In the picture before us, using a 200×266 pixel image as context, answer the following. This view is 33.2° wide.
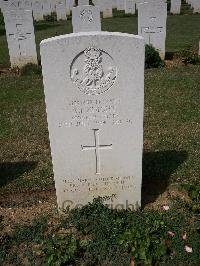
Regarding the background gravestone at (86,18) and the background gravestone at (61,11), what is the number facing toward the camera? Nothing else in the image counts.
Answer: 2

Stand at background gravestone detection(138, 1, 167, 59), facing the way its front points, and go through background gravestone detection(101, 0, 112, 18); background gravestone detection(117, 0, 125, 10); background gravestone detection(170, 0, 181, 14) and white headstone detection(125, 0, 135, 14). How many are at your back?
4

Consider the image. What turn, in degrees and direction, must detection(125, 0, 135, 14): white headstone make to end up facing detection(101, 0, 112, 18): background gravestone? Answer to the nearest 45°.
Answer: approximately 45° to its right

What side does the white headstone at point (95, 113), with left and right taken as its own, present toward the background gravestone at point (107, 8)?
back

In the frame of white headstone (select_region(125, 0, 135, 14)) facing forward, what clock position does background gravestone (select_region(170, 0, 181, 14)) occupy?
The background gravestone is roughly at 9 o'clock from the white headstone.

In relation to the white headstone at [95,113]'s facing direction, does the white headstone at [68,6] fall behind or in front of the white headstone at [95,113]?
behind

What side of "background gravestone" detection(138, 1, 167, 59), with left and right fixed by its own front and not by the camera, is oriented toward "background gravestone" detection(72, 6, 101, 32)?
right

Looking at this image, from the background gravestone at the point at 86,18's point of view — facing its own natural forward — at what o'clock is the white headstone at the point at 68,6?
The white headstone is roughly at 6 o'clock from the background gravestone.

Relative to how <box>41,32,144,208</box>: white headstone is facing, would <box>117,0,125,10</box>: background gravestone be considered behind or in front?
behind

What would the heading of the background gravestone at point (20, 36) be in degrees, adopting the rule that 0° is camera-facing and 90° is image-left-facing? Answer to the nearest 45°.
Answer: approximately 0°

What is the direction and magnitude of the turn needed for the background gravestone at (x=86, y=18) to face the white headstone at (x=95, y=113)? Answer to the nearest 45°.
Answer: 0° — it already faces it

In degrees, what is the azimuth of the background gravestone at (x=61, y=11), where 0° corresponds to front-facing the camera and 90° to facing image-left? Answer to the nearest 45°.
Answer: approximately 0°
